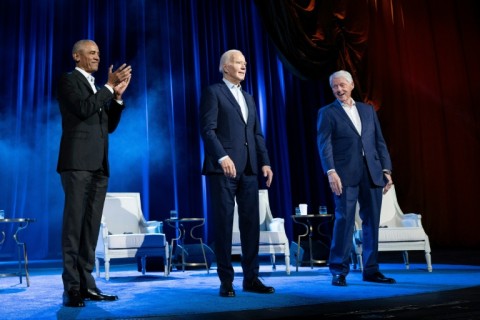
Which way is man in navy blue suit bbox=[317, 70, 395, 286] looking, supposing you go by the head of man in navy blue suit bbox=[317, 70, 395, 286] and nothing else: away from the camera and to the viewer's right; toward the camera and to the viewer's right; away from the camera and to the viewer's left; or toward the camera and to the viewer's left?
toward the camera and to the viewer's left

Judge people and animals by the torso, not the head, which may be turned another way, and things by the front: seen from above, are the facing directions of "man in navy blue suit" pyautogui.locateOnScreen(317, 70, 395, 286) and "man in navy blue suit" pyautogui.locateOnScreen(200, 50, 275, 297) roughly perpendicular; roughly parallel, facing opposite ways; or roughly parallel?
roughly parallel

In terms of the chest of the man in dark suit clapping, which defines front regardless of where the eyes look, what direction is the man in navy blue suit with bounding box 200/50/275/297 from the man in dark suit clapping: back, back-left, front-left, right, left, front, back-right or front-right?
front-left

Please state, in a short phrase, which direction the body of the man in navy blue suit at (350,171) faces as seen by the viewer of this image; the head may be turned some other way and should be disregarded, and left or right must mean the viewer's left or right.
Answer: facing the viewer and to the right of the viewer

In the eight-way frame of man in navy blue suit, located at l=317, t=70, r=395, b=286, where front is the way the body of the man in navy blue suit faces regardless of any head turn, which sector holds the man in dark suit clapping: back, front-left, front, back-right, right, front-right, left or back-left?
right

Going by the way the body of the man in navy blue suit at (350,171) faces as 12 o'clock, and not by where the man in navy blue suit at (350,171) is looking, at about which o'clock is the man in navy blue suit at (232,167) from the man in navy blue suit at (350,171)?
the man in navy blue suit at (232,167) is roughly at 3 o'clock from the man in navy blue suit at (350,171).

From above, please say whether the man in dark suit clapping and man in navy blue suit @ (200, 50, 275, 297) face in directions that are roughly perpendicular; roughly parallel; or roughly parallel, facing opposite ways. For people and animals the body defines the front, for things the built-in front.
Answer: roughly parallel

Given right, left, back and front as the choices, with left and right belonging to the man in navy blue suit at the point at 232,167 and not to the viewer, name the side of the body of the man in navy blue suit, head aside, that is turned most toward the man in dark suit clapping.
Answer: right

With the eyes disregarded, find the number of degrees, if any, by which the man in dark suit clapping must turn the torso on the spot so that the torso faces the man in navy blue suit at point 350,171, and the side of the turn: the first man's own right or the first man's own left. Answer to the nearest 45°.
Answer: approximately 45° to the first man's own left

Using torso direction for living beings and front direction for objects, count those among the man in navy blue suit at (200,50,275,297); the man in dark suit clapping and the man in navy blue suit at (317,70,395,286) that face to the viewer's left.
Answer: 0
